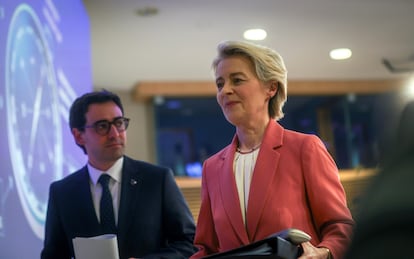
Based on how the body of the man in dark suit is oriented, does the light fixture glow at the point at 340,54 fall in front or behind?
behind

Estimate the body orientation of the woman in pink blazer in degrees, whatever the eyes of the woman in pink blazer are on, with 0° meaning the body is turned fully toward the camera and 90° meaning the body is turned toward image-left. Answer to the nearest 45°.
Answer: approximately 45°

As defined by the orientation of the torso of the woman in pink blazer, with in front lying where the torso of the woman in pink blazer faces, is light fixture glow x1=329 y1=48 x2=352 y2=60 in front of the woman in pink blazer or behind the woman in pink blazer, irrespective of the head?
behind

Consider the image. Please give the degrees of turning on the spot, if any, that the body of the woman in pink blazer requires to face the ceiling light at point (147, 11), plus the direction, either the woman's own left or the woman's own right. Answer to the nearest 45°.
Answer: approximately 135° to the woman's own right

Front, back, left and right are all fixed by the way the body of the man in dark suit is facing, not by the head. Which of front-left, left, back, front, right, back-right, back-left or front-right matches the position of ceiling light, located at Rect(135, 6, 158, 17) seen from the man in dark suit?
back

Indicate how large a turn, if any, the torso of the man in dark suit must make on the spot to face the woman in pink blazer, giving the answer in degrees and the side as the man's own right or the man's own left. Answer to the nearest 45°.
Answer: approximately 45° to the man's own left

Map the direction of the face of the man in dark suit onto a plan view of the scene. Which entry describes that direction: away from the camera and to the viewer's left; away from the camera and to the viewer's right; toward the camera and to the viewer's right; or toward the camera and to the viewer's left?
toward the camera and to the viewer's right

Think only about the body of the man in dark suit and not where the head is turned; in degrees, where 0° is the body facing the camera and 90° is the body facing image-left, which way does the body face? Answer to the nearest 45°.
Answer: approximately 0°

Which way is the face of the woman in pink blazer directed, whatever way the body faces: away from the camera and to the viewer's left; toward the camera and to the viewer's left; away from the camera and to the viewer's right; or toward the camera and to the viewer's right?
toward the camera and to the viewer's left

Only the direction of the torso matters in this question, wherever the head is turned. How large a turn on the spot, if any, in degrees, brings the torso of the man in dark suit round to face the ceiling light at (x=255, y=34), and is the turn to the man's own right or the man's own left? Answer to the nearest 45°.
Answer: approximately 135° to the man's own left

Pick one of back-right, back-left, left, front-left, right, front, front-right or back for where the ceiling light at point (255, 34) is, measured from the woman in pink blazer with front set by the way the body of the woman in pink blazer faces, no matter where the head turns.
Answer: back-right

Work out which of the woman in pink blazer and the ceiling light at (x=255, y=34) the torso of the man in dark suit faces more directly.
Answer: the woman in pink blazer
